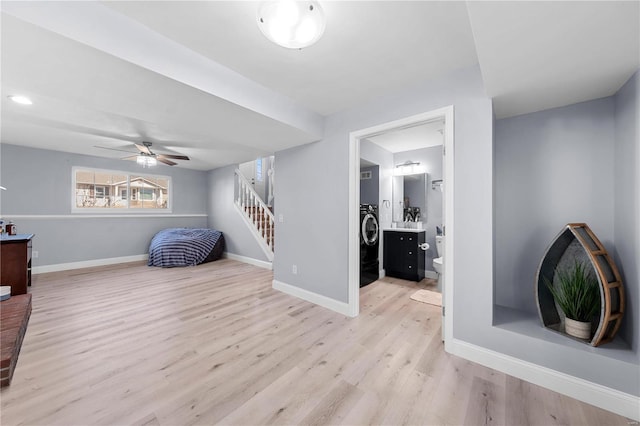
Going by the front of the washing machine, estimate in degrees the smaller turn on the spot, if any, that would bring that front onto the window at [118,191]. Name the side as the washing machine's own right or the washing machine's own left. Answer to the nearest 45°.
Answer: approximately 135° to the washing machine's own right

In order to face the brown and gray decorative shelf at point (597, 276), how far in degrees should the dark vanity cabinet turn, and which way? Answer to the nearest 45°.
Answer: approximately 90° to its left

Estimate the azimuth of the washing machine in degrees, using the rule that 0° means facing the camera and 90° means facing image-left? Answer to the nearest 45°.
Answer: approximately 315°

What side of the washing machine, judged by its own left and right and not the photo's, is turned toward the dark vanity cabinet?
left

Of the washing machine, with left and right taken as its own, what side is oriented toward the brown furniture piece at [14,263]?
right

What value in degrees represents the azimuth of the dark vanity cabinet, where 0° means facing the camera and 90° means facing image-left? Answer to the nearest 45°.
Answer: approximately 45°
